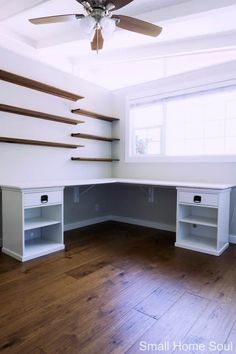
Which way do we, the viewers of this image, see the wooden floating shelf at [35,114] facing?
facing the viewer and to the right of the viewer

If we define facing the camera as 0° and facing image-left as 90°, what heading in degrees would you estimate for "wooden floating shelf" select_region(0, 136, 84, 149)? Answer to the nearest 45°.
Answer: approximately 315°

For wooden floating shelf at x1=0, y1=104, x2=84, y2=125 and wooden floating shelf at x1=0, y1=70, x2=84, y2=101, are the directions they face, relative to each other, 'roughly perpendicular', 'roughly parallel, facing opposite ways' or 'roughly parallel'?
roughly parallel

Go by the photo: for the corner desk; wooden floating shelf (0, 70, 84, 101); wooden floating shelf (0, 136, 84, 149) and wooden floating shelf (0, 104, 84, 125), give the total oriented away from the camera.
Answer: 0

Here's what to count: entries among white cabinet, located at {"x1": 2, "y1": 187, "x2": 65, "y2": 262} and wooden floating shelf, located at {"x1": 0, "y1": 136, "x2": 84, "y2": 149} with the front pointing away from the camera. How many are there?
0

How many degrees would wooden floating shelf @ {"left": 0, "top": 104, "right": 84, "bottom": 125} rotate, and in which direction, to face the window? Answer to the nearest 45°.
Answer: approximately 45° to its left

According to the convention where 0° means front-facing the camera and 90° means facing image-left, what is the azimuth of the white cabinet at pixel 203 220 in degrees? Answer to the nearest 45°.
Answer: approximately 45°

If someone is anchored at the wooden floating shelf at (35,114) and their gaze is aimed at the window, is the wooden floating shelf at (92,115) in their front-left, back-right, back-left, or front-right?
front-left

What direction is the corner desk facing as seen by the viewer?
toward the camera

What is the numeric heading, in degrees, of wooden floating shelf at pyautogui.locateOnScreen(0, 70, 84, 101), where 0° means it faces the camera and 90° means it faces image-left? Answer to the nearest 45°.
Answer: approximately 315°

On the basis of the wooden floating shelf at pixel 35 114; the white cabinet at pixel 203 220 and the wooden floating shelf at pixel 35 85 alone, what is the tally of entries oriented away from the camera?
0
